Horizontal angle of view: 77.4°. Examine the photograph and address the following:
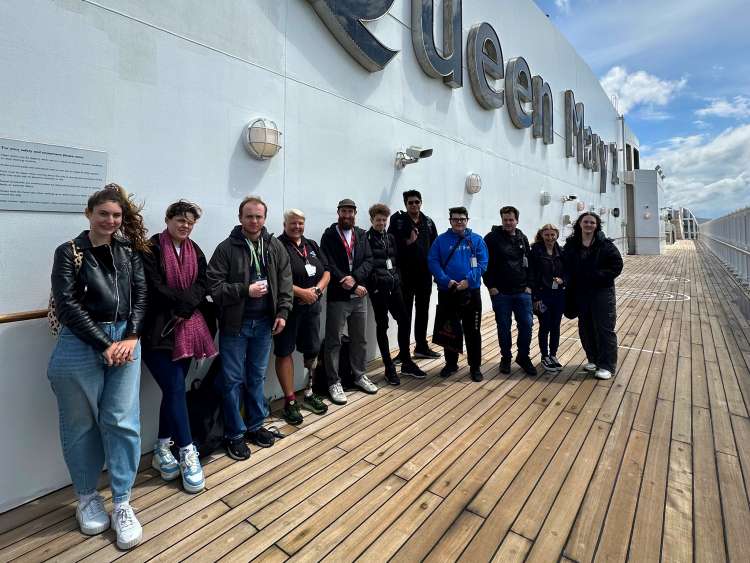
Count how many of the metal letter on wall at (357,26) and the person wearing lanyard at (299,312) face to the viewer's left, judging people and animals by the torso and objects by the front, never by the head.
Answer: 0

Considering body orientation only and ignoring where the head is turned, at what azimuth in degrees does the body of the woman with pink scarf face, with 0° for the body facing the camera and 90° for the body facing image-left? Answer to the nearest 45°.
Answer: approximately 315°

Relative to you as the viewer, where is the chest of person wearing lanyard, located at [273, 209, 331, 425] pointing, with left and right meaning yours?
facing the viewer and to the right of the viewer

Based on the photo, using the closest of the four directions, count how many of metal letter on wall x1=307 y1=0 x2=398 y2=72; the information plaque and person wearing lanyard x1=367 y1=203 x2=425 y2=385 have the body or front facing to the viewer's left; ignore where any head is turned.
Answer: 0

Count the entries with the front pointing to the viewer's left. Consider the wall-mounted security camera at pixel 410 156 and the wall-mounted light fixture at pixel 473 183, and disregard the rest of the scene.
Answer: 0

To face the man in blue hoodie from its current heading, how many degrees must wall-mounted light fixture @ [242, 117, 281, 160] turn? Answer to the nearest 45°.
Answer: approximately 45° to its left

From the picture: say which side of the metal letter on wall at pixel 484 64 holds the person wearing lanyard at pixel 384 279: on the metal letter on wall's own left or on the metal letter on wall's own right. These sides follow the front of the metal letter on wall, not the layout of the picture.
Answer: on the metal letter on wall's own right

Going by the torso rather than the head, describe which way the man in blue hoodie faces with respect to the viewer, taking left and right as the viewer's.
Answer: facing the viewer

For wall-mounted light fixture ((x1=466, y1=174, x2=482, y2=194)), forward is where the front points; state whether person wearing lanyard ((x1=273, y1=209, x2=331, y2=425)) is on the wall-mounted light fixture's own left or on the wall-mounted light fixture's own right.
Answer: on the wall-mounted light fixture's own right

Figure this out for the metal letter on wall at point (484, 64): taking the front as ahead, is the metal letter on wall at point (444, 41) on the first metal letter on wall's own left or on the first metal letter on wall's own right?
on the first metal letter on wall's own right

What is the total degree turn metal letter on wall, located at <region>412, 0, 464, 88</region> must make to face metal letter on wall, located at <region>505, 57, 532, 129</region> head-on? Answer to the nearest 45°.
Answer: approximately 90° to its left
